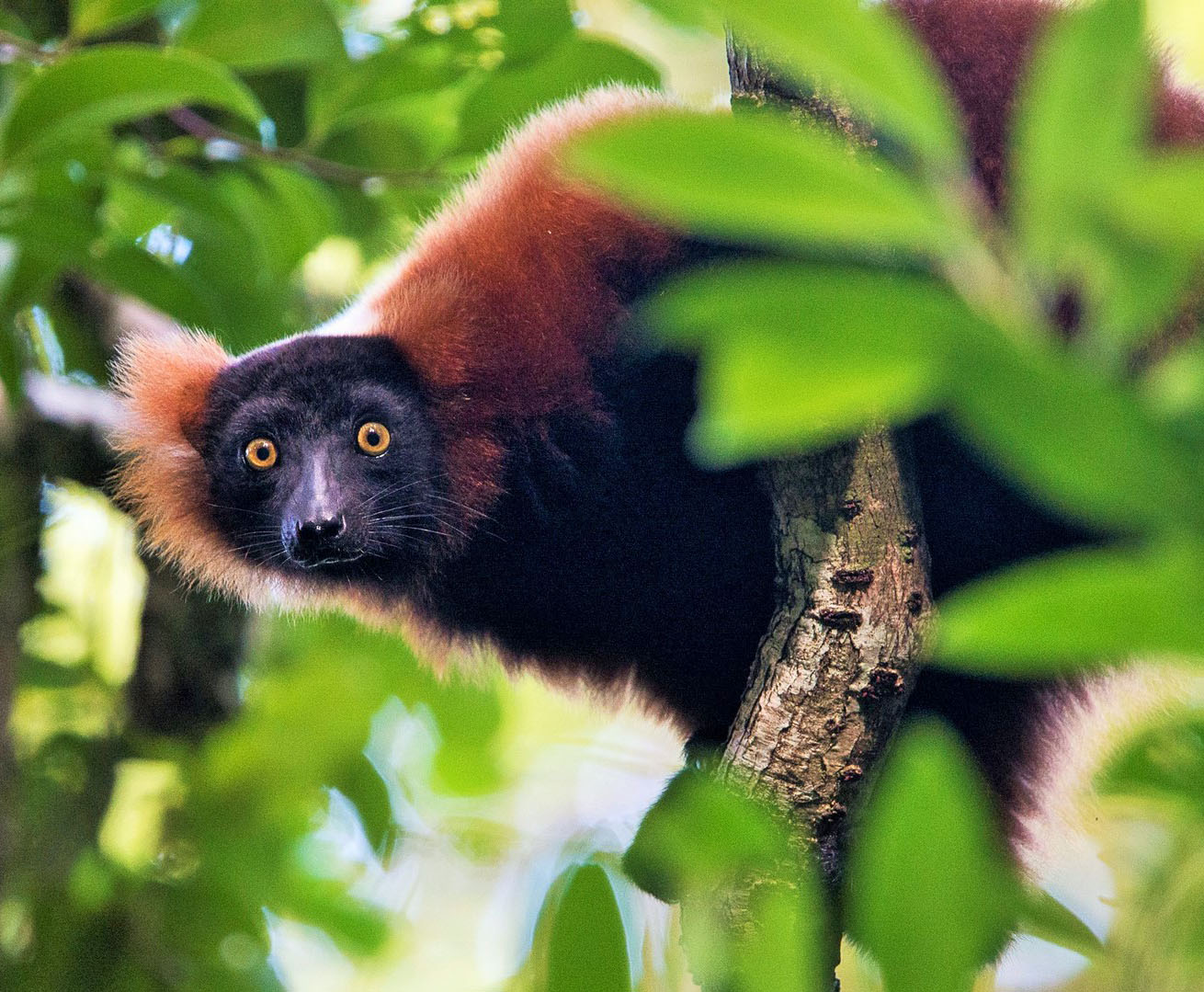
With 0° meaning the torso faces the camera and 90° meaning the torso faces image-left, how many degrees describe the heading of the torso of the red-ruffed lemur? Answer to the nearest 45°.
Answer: approximately 45°

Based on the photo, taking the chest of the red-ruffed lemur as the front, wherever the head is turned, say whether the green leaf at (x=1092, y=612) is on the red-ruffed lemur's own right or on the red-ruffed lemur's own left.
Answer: on the red-ruffed lemur's own left

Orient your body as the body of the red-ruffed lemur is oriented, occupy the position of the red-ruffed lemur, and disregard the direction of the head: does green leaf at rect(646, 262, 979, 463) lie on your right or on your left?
on your left

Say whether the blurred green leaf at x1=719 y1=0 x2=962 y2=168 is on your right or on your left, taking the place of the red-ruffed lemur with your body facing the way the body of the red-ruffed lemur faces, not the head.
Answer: on your left

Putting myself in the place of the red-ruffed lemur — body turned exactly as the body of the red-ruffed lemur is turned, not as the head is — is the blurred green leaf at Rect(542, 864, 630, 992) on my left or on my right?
on my left
